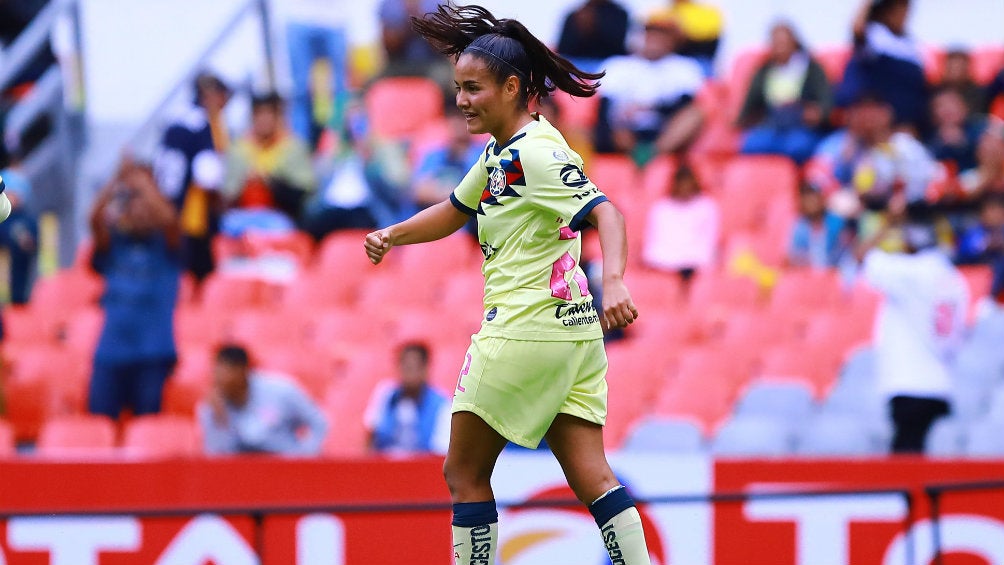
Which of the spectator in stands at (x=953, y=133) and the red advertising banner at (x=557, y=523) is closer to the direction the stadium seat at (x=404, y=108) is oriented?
the red advertising banner

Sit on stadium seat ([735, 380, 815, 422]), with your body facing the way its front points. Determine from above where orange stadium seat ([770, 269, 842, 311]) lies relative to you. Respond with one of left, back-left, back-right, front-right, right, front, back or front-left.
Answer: back

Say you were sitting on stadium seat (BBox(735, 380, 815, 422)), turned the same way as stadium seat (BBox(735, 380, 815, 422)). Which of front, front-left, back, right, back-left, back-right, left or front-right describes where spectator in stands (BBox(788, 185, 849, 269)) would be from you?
back

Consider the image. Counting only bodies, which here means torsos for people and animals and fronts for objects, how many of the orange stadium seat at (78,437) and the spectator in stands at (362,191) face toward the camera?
2

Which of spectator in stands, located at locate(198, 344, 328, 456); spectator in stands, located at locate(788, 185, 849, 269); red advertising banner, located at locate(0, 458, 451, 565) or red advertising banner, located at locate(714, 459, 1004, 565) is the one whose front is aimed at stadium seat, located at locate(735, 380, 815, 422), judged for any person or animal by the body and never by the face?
spectator in stands, located at locate(788, 185, 849, 269)

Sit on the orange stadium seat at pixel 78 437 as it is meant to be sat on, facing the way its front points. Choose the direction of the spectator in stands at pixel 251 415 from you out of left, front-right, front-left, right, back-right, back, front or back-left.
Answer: front-left

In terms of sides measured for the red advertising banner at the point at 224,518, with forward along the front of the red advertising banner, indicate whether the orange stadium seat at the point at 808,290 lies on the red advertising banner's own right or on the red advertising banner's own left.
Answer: on the red advertising banner's own left

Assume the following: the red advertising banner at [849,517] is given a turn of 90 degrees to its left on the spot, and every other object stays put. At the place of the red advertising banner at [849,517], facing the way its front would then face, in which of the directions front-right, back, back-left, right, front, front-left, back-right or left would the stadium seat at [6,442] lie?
back

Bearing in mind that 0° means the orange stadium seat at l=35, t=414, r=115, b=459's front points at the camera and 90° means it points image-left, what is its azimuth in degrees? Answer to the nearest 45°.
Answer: approximately 0°
